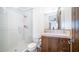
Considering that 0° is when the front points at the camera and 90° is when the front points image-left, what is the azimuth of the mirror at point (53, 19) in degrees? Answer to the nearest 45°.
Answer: approximately 45°
